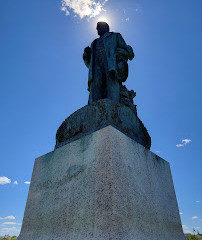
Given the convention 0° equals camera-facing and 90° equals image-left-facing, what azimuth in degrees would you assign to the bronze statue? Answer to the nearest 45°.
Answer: approximately 45°
